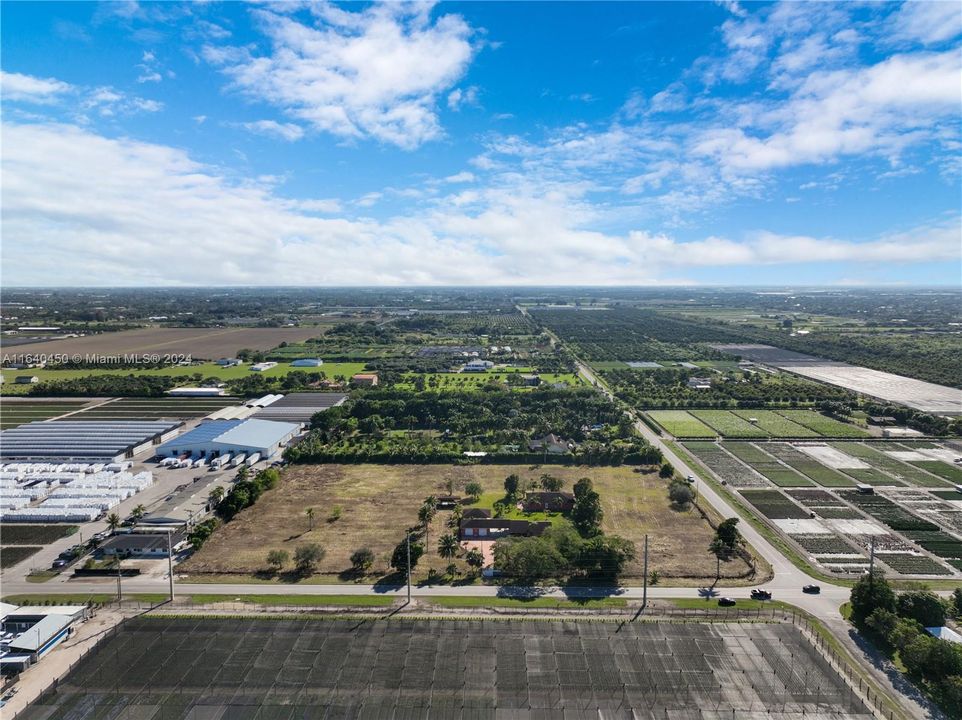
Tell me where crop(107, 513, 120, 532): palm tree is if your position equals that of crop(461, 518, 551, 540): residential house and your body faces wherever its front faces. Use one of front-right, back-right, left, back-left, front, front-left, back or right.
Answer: right

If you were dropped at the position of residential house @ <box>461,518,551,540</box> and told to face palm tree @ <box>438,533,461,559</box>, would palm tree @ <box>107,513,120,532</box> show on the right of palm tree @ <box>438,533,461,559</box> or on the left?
right

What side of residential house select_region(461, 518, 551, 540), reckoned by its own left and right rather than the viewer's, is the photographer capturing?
front

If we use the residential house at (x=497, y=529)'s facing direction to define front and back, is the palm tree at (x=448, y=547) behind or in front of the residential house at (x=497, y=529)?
in front
